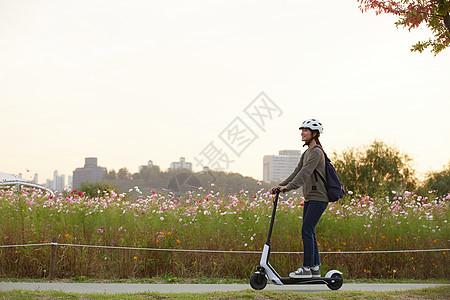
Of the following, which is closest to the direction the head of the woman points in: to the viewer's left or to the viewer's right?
to the viewer's left

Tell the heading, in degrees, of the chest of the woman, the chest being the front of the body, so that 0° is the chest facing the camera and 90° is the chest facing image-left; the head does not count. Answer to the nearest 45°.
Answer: approximately 90°

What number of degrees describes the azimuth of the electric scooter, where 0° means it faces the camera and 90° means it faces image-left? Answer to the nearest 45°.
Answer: approximately 90°
